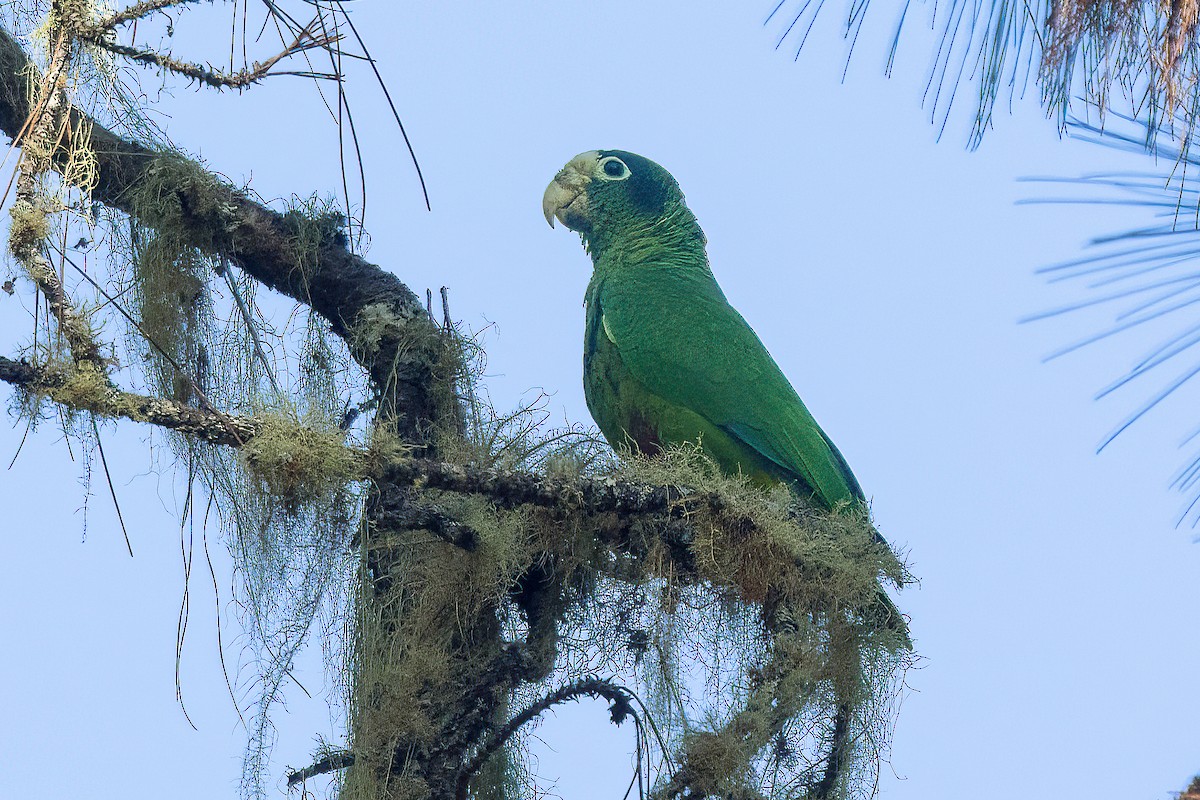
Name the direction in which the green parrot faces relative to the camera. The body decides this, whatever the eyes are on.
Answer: to the viewer's left

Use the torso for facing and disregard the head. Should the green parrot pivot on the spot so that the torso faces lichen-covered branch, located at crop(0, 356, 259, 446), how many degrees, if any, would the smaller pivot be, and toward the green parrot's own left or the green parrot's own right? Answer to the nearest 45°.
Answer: approximately 45° to the green parrot's own left

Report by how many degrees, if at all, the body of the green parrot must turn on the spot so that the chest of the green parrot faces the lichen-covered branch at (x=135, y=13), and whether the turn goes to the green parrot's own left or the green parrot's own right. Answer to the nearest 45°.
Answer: approximately 45° to the green parrot's own left

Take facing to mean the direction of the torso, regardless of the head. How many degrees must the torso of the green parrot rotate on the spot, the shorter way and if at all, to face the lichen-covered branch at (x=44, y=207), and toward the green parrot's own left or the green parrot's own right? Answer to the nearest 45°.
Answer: approximately 45° to the green parrot's own left

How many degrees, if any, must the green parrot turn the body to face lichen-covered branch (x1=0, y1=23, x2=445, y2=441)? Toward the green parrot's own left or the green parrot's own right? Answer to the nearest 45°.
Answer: approximately 45° to the green parrot's own left
